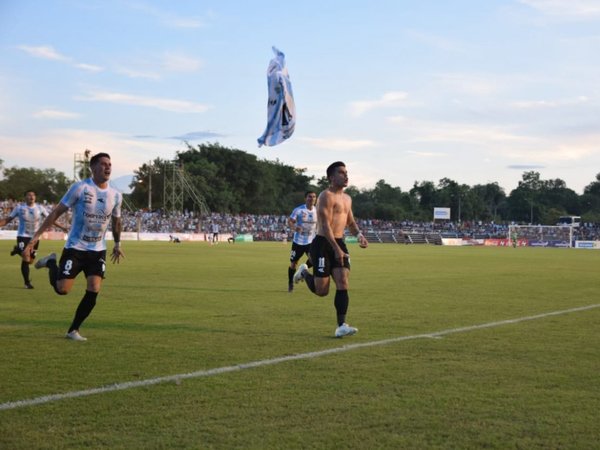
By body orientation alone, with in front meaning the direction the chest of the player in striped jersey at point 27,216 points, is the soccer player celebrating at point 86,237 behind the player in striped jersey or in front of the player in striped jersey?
in front

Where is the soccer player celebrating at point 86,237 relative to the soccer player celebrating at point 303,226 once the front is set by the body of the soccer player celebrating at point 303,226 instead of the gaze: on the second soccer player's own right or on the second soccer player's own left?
on the second soccer player's own right

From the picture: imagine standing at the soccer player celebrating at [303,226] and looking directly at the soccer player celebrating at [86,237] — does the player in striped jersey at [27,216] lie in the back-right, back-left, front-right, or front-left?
front-right

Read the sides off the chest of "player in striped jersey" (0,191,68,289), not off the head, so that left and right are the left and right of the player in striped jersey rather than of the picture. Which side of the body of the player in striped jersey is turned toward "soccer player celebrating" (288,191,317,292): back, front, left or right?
left

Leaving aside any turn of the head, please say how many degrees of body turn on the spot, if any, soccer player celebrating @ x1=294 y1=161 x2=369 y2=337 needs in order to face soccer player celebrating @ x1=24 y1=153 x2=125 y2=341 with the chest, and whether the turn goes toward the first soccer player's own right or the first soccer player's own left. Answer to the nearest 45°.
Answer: approximately 135° to the first soccer player's own right

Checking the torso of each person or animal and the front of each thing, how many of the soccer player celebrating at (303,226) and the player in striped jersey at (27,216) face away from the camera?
0

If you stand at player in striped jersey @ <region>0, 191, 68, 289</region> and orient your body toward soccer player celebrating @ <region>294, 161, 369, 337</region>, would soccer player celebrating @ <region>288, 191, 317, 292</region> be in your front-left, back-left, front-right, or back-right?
front-left

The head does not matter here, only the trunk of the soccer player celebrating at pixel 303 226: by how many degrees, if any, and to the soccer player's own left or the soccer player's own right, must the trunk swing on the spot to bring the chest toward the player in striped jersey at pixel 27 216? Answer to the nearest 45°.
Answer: approximately 135° to the soccer player's own right

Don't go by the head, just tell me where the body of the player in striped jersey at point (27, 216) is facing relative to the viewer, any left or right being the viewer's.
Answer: facing the viewer

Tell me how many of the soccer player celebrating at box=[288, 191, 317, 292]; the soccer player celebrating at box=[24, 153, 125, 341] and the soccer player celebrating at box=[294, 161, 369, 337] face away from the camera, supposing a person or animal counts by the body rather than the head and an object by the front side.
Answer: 0

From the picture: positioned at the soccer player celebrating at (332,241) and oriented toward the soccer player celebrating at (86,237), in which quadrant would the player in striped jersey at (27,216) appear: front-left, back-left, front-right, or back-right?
front-right

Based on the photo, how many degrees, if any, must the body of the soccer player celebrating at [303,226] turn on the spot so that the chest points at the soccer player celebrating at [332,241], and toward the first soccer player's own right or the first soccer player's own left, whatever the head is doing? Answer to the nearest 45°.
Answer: approximately 45° to the first soccer player's own right

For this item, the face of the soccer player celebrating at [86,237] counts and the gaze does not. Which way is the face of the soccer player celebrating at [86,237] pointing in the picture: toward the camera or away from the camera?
toward the camera

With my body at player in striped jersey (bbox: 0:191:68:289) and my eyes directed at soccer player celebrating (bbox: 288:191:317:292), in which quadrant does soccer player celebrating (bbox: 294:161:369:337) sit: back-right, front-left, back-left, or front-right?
front-right
